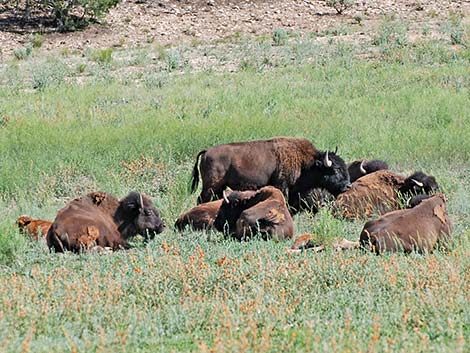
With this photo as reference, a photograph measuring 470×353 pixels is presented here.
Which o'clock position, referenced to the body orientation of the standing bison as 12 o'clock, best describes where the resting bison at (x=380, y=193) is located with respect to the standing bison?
The resting bison is roughly at 1 o'clock from the standing bison.

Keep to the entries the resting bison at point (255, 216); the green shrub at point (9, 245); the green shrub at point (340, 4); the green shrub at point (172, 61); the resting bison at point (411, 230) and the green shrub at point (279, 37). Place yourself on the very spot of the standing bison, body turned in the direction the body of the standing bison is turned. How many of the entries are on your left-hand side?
3

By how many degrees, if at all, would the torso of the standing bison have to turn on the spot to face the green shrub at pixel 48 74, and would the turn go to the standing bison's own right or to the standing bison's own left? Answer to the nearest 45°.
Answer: approximately 135° to the standing bison's own left

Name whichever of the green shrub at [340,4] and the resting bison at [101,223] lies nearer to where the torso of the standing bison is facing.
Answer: the green shrub

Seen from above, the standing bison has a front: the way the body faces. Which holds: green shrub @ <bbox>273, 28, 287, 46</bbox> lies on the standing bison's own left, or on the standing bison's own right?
on the standing bison's own left

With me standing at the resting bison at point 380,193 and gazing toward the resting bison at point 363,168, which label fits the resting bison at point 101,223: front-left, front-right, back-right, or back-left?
back-left

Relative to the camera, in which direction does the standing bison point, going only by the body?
to the viewer's right

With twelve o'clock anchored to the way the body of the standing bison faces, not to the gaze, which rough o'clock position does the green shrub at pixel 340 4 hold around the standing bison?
The green shrub is roughly at 9 o'clock from the standing bison.

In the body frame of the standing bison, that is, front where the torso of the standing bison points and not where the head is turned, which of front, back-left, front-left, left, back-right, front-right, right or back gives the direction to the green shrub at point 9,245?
back-right

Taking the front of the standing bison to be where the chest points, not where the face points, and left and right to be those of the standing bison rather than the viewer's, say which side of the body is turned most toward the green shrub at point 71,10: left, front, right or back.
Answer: left

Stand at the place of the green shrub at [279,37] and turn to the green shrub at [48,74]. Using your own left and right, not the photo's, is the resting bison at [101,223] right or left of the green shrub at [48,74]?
left
